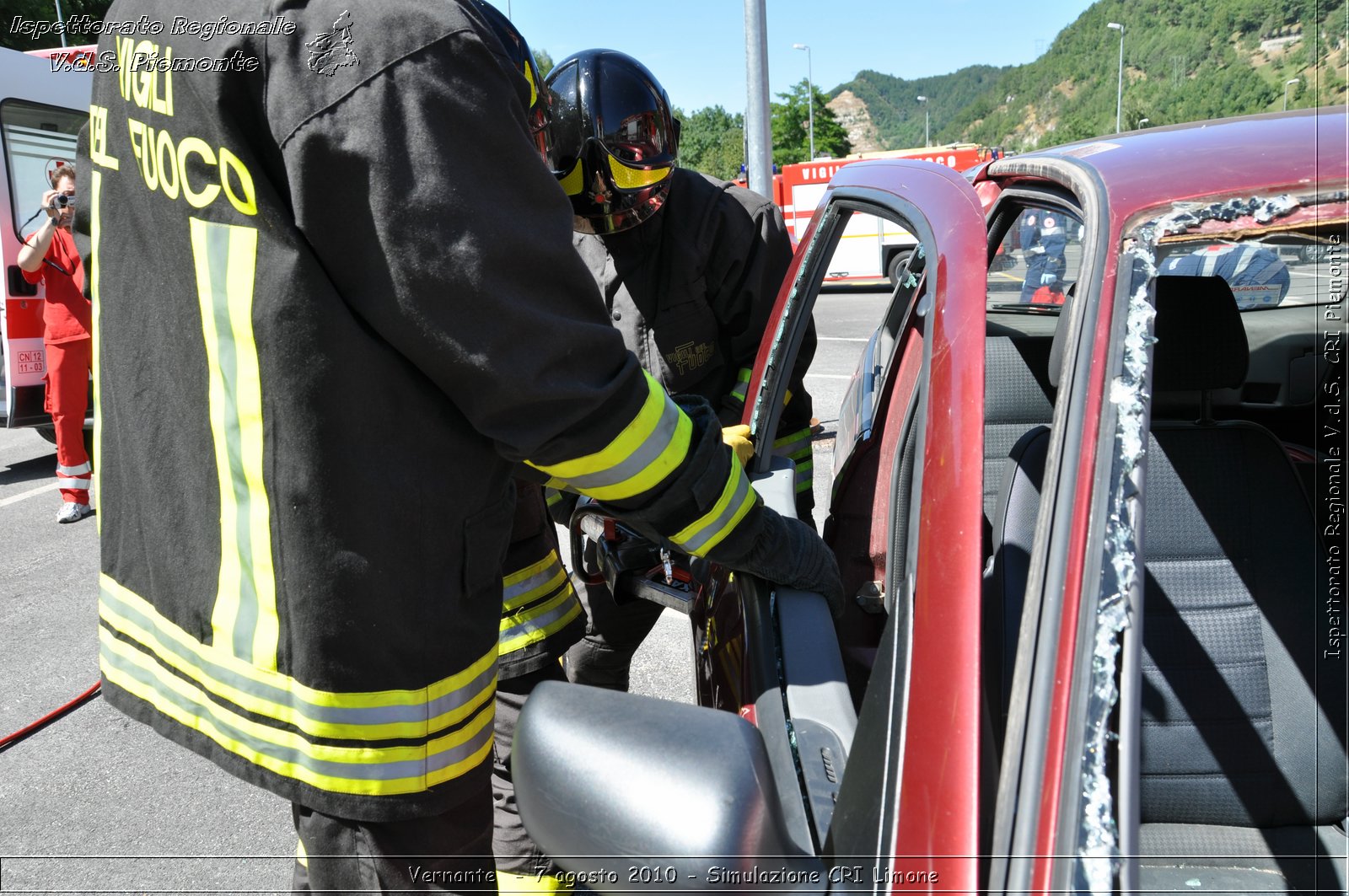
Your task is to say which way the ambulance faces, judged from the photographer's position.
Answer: facing away from the viewer

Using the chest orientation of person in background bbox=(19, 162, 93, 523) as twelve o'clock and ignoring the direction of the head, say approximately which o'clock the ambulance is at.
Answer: The ambulance is roughly at 6 o'clock from the person in background.

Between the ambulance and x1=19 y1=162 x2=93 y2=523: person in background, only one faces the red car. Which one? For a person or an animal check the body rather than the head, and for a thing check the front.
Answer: the person in background

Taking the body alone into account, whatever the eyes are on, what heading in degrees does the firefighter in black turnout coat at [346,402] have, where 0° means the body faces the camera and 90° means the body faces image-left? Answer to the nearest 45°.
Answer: approximately 225°

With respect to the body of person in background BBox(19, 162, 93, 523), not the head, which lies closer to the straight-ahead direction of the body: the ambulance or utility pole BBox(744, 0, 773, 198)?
the utility pole
